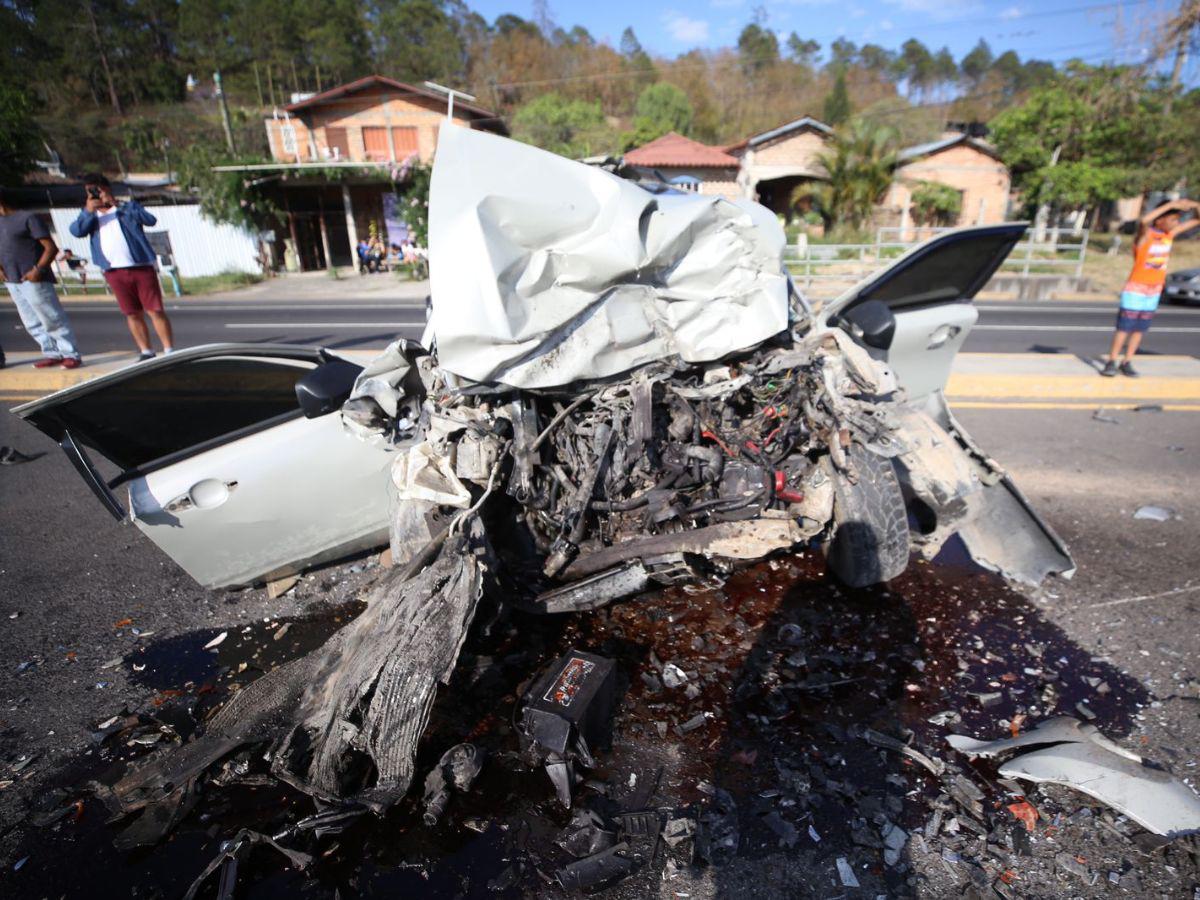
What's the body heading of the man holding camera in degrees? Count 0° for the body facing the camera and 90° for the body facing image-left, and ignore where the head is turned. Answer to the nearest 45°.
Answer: approximately 0°

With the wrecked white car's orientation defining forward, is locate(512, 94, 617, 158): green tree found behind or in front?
behind

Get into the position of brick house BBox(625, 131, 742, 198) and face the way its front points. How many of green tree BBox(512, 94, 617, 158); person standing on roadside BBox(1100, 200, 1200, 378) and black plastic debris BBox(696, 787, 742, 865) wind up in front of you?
2

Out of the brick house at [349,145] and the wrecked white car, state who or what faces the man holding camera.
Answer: the brick house

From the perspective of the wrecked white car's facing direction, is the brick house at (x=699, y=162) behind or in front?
behind

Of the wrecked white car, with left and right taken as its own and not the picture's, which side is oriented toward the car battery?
front

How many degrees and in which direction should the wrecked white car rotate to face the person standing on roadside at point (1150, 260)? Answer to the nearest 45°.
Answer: approximately 135° to its left

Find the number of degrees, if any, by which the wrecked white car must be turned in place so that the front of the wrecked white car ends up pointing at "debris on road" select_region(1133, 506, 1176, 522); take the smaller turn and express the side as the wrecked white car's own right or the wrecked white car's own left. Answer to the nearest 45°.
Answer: approximately 90° to the wrecked white car's own left

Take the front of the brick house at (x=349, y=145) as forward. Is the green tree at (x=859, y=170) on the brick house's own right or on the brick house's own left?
on the brick house's own left

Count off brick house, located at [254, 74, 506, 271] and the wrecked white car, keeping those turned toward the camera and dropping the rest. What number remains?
2

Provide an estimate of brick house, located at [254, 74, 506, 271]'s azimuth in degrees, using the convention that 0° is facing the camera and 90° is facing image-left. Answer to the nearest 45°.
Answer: approximately 0°

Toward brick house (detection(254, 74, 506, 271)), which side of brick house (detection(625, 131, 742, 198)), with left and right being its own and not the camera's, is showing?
right
